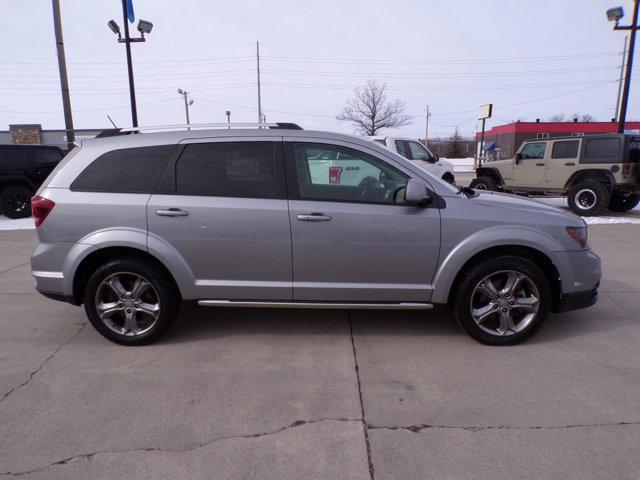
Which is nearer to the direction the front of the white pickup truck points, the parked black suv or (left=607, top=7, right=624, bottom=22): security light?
the security light

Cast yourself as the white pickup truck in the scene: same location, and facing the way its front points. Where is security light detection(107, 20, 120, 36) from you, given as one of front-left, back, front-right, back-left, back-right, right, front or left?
back-left

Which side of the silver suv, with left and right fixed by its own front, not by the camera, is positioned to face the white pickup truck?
left

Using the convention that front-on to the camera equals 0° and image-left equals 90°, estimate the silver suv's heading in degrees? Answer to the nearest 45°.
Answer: approximately 270°

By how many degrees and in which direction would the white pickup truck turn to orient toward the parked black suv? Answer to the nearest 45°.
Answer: approximately 135° to its left

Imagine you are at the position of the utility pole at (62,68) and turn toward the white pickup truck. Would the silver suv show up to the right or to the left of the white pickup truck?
right

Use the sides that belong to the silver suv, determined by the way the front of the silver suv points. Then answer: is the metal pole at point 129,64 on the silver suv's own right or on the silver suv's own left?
on the silver suv's own left

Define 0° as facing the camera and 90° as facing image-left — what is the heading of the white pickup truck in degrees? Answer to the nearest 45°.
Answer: approximately 225°

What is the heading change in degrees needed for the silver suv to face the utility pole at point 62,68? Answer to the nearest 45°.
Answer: approximately 135° to its left

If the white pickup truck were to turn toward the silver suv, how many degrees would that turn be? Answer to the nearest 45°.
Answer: approximately 135° to its right
